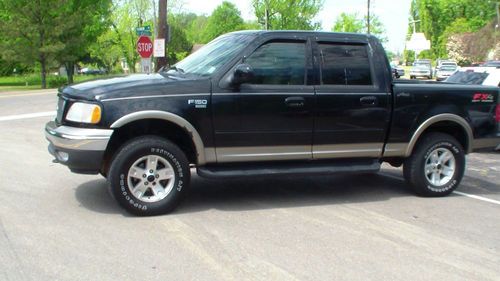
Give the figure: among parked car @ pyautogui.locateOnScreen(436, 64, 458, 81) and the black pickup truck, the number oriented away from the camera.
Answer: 0

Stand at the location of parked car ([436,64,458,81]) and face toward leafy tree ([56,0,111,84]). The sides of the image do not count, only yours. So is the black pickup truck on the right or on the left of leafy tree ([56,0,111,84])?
left

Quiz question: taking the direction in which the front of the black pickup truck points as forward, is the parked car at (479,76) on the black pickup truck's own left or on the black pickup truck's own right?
on the black pickup truck's own right

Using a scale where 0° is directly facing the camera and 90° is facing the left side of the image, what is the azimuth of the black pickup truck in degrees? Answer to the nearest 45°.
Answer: approximately 90°

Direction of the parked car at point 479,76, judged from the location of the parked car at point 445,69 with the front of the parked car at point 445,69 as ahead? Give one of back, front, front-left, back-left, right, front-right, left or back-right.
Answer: front-left

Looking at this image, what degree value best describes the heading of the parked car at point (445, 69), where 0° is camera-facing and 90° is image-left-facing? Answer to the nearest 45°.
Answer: approximately 45°

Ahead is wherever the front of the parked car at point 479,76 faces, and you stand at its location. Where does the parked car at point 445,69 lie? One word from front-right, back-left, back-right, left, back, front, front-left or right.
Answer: back-right
